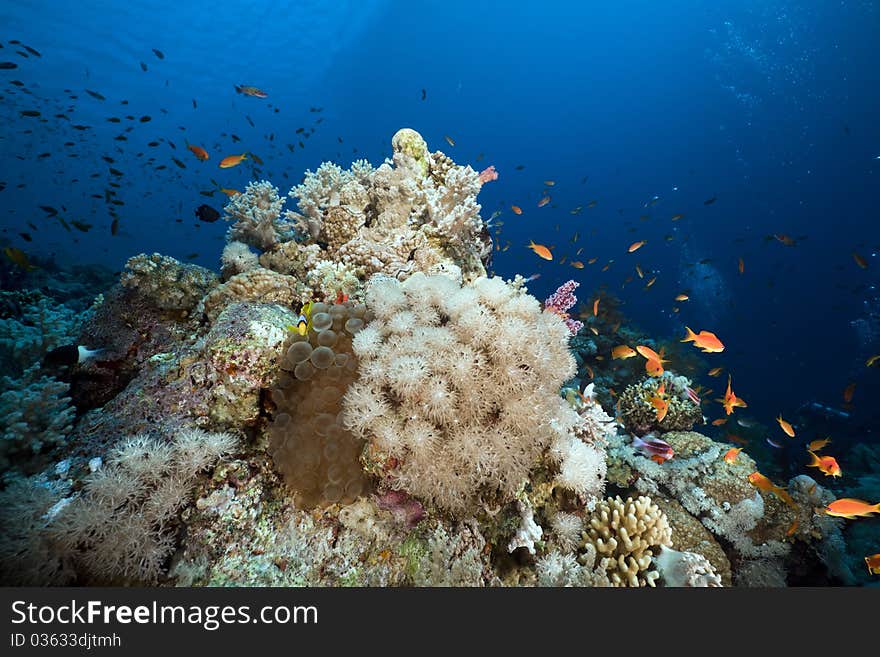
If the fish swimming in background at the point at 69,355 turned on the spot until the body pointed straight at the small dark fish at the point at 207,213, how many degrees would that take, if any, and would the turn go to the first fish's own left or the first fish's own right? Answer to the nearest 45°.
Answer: approximately 90° to the first fish's own right

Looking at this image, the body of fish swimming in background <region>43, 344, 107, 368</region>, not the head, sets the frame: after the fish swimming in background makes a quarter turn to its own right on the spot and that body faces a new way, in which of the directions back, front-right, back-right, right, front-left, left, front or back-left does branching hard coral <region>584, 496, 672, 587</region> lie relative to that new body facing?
back-right

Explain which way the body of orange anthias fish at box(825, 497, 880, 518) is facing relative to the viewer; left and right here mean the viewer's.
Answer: facing to the left of the viewer

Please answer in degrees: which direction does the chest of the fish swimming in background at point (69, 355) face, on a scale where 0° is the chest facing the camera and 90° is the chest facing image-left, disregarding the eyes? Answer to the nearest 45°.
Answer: approximately 90°
